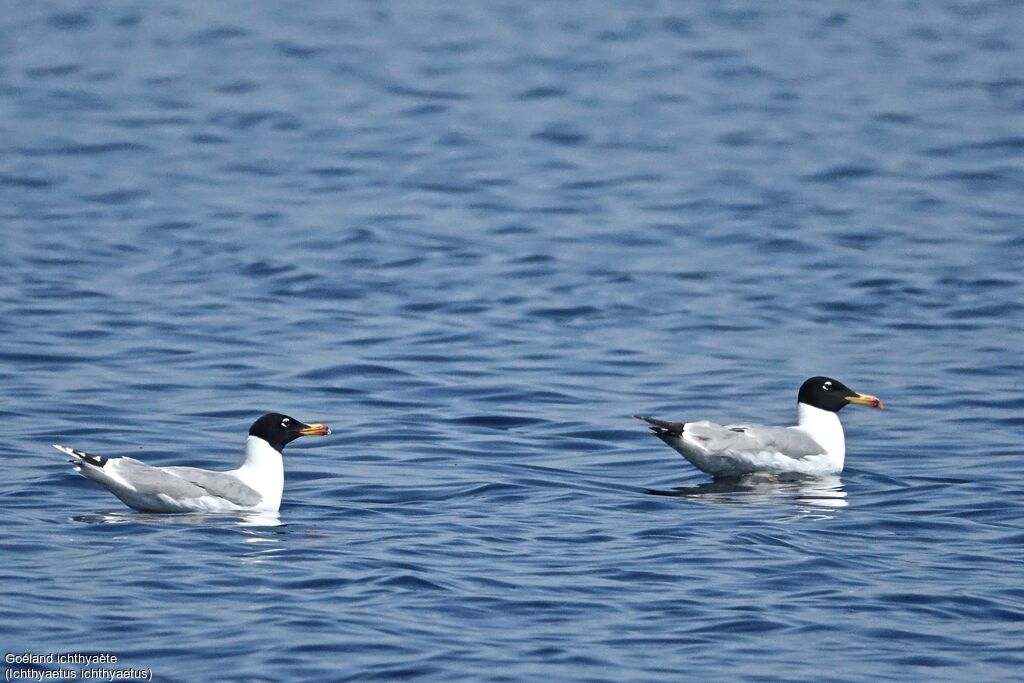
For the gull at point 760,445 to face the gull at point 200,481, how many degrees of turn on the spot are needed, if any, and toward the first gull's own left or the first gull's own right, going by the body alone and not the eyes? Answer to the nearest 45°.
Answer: approximately 135° to the first gull's own right

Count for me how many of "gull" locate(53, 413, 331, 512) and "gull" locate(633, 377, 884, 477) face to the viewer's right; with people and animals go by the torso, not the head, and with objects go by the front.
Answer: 2

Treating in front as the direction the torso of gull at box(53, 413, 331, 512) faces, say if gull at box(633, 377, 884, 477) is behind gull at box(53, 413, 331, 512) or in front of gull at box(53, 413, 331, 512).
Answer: in front

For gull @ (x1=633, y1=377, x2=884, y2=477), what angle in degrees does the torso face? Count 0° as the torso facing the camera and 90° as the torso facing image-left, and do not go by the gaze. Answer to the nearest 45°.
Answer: approximately 270°

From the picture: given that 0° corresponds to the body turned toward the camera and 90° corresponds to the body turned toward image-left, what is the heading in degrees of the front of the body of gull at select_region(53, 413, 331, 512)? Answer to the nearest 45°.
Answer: approximately 270°
